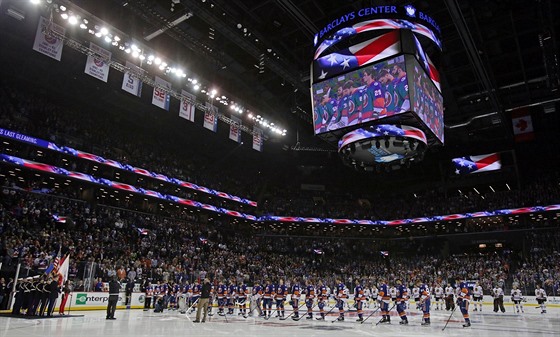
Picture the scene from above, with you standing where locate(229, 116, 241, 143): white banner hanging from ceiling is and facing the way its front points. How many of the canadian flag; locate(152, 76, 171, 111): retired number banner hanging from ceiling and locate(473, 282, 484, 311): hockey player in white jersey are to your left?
2

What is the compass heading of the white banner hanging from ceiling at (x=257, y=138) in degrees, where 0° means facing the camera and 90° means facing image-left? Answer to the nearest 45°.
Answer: approximately 315°

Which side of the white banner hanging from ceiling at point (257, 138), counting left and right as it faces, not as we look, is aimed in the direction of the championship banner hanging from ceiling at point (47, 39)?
right

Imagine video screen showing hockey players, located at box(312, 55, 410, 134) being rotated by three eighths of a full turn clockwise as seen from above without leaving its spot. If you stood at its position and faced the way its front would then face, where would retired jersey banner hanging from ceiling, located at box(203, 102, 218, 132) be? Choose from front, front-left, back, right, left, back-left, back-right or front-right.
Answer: front-left

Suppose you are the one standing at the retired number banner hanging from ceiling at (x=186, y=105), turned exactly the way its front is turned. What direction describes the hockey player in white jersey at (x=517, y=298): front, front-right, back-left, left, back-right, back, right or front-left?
front-left

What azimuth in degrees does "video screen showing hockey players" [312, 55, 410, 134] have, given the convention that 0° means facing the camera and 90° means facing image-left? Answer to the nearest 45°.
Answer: approximately 45°

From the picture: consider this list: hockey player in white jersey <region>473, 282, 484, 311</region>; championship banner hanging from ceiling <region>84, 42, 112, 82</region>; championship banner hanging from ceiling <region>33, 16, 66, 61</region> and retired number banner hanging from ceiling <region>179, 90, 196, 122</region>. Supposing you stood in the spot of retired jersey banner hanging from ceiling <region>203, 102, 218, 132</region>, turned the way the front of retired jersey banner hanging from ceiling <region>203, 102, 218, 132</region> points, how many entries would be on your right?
3

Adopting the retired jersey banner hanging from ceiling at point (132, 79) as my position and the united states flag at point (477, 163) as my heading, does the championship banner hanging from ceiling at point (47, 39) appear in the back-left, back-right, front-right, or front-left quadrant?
back-right

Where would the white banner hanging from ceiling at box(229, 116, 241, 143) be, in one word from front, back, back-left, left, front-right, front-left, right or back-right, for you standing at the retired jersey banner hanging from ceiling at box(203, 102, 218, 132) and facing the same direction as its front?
left
